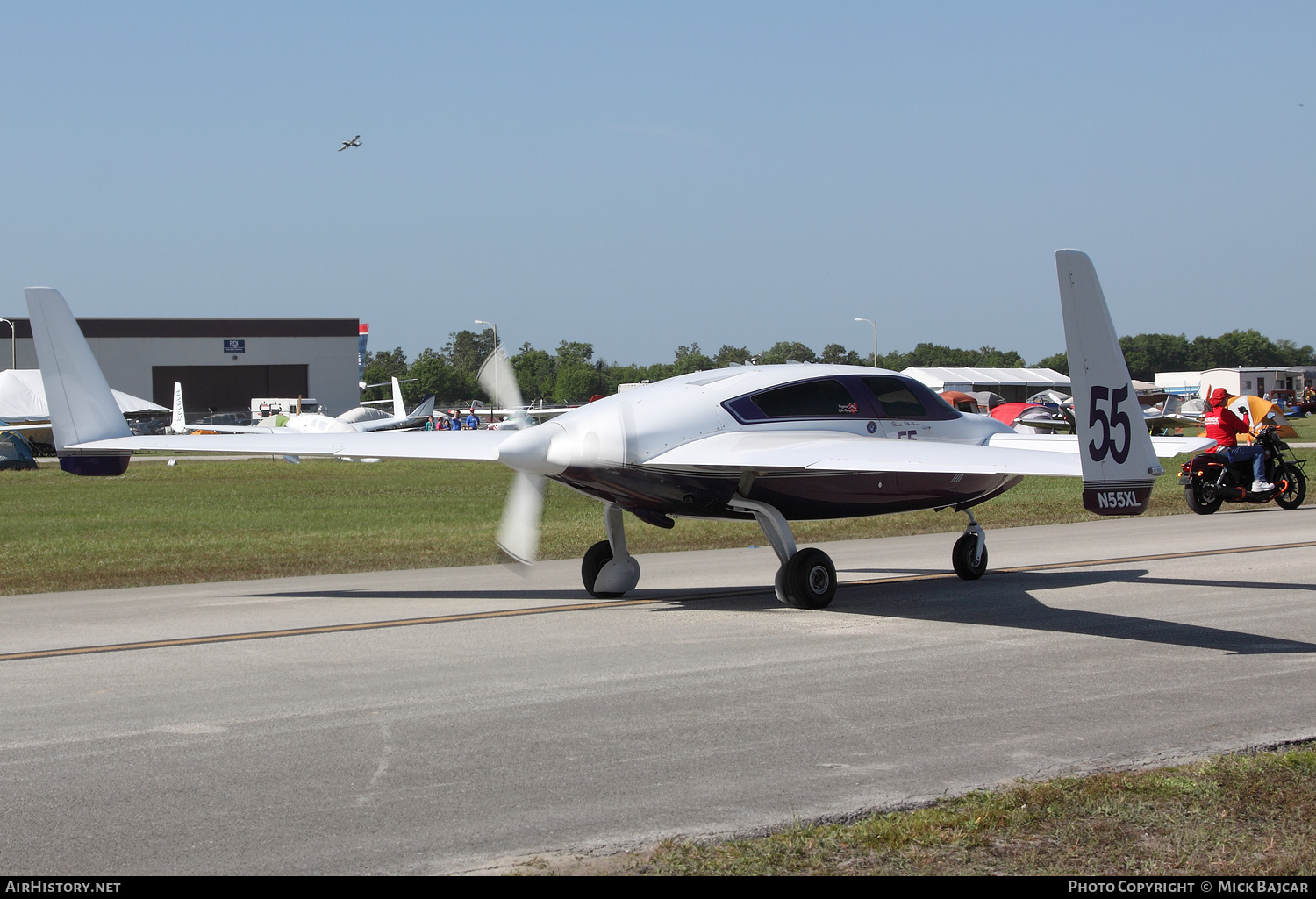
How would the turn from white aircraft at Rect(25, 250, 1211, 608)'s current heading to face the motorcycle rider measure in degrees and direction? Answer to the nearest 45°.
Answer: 0° — it already faces them

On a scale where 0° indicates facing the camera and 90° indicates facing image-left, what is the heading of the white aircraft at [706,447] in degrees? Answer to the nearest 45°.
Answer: approximately 225°

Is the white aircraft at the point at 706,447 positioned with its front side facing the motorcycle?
yes
